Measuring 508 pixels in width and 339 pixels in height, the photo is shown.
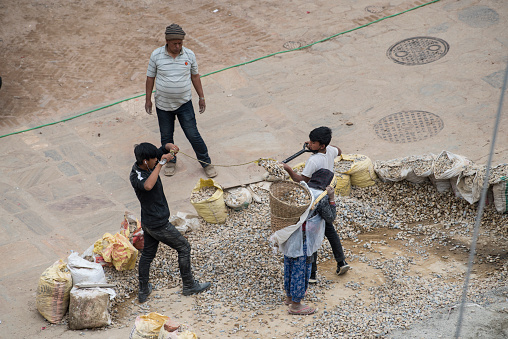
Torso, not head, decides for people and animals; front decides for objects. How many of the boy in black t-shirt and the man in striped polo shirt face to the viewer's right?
1

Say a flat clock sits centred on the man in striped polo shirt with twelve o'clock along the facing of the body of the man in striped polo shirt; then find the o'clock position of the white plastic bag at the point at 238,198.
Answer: The white plastic bag is roughly at 11 o'clock from the man in striped polo shirt.

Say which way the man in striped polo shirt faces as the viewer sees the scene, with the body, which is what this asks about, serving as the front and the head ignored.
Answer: toward the camera

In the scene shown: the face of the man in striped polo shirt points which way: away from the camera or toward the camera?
toward the camera

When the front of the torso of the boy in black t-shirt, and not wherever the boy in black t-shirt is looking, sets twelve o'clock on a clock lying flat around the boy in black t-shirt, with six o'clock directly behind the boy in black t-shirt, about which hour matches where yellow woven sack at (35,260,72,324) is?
The yellow woven sack is roughly at 6 o'clock from the boy in black t-shirt.

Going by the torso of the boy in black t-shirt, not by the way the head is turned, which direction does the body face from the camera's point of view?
to the viewer's right

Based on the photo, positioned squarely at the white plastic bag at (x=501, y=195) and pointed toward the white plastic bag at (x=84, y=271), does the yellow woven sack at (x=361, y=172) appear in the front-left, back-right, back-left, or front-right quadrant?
front-right

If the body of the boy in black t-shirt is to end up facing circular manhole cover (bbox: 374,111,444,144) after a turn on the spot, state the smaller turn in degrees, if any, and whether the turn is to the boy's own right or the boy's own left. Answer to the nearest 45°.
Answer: approximately 45° to the boy's own left

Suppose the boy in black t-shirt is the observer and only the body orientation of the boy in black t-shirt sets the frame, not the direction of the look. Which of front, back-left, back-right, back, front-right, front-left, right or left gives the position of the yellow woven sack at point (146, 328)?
right

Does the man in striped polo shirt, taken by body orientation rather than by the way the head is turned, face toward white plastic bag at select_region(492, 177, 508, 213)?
no

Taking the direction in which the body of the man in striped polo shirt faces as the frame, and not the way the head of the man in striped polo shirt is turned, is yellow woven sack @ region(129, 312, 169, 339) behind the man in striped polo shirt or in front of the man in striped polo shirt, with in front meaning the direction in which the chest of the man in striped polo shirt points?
in front

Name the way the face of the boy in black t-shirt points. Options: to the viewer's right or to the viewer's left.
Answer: to the viewer's right

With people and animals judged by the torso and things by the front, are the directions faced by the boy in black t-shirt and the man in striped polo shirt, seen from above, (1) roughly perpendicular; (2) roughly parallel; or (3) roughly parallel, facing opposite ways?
roughly perpendicular

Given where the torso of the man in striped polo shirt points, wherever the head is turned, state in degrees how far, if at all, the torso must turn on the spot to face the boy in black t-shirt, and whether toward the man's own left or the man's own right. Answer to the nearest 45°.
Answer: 0° — they already face them

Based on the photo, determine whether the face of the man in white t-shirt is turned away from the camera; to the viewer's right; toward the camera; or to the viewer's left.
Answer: to the viewer's left

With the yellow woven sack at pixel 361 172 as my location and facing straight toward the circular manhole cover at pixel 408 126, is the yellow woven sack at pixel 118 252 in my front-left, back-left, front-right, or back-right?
back-left

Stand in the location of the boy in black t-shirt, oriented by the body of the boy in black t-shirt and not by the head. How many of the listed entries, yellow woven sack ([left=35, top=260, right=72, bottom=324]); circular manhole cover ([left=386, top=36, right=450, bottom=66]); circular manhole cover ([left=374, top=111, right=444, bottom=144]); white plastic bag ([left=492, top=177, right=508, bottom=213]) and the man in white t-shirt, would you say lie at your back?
1

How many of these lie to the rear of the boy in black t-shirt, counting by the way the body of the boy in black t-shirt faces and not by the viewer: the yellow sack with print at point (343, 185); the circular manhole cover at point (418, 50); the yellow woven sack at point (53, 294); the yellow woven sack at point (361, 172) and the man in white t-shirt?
1

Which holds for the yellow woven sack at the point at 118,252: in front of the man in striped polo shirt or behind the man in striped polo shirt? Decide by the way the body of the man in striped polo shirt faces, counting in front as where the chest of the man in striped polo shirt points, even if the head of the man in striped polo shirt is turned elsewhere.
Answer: in front
